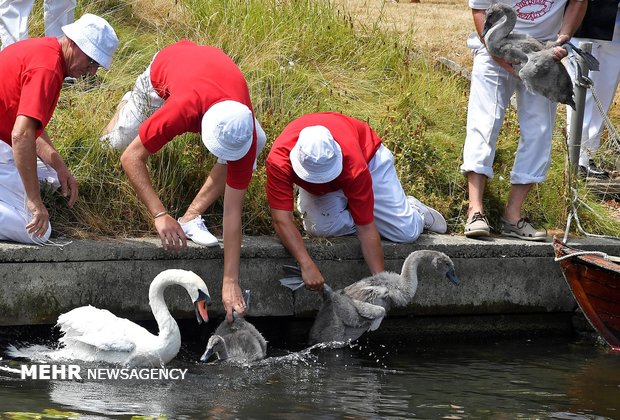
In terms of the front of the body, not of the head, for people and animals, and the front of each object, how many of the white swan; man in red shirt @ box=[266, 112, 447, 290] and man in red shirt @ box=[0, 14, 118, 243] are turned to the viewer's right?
2

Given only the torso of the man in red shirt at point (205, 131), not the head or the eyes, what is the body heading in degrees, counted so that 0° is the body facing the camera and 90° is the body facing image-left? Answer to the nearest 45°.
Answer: approximately 315°

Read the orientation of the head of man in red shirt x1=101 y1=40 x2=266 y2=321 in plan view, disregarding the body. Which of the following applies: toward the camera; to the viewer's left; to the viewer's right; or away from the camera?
toward the camera

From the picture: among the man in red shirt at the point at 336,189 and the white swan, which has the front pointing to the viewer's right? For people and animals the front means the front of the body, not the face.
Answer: the white swan

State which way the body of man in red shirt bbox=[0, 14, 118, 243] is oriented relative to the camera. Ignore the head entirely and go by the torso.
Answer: to the viewer's right

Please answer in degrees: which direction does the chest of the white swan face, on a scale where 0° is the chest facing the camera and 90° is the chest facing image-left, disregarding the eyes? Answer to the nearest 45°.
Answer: approximately 270°

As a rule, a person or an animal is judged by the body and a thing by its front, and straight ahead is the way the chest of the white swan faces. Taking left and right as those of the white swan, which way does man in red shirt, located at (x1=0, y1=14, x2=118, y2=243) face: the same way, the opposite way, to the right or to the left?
the same way

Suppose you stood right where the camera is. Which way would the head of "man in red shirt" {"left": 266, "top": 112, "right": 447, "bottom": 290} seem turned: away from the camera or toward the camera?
toward the camera

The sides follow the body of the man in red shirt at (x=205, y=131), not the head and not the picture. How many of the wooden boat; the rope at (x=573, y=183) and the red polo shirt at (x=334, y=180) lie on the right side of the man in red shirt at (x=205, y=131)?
0

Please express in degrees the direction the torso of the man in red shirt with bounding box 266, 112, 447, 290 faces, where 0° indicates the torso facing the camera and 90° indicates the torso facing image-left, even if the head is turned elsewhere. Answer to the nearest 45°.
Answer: approximately 45°

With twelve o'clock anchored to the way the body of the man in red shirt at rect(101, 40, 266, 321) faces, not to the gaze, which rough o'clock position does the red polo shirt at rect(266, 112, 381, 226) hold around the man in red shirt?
The red polo shirt is roughly at 10 o'clock from the man in red shirt.

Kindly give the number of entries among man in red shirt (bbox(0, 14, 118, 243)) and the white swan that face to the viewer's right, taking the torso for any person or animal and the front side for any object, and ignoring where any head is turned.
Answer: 2

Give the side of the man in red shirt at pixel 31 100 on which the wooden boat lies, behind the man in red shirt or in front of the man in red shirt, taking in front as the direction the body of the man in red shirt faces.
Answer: in front

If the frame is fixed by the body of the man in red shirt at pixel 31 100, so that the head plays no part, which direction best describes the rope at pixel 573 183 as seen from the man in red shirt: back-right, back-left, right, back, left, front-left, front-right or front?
front

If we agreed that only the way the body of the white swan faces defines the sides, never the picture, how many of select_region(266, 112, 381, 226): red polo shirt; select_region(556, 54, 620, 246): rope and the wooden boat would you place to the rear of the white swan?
0

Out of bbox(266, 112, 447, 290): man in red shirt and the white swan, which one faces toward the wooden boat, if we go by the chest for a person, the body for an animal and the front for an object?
the white swan

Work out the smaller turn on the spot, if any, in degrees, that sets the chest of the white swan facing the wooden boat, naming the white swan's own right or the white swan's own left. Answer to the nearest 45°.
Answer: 0° — it already faces it

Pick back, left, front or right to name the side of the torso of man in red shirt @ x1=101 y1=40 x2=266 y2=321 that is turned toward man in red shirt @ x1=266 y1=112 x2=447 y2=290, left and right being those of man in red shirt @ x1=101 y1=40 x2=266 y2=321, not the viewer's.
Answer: left

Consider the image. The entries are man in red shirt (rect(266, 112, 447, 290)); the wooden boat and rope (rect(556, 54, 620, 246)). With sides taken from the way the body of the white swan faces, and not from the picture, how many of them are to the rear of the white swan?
0
